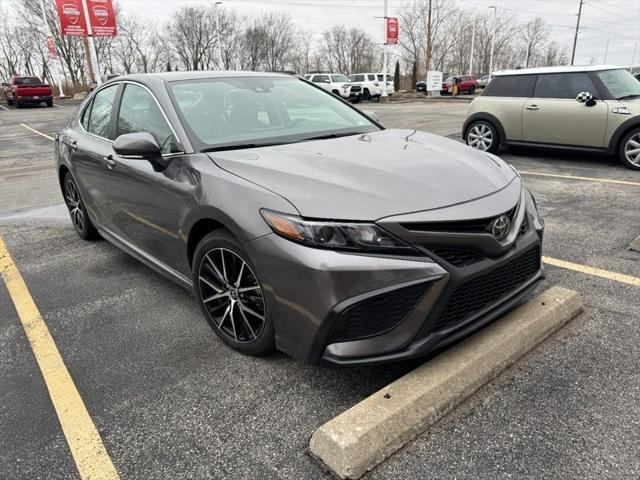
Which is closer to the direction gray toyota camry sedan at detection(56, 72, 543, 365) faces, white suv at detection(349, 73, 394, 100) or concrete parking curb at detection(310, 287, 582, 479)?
the concrete parking curb

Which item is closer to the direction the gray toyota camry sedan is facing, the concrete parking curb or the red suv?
the concrete parking curb

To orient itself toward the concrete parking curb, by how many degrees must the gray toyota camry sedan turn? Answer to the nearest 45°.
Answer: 0° — it already faces it

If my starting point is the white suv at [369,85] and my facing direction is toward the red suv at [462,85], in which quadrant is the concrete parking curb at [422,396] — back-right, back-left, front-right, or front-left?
back-right

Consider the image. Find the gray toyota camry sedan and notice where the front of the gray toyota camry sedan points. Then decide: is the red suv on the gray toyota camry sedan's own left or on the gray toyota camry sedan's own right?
on the gray toyota camry sedan's own left

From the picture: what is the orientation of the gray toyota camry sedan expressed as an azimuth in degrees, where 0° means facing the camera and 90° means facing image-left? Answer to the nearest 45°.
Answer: approximately 315°

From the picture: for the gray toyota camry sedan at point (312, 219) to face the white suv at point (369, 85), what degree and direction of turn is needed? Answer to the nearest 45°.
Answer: approximately 135° to its left
